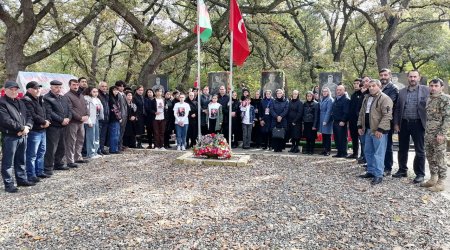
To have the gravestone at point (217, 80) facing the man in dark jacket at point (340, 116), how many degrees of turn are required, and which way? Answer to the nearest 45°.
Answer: approximately 45° to its left

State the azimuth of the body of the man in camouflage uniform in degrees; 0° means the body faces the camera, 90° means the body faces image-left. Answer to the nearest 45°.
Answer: approximately 45°

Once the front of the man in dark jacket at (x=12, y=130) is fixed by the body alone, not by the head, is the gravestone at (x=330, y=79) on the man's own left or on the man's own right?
on the man's own left

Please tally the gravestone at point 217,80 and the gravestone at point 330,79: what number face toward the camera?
2

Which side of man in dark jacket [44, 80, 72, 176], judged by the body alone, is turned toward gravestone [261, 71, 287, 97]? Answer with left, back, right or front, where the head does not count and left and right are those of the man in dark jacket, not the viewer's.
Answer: left

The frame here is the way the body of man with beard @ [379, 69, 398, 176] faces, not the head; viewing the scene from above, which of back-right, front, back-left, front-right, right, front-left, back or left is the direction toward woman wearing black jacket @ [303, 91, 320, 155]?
right

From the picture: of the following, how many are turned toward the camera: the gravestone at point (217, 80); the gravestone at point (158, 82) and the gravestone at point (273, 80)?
3

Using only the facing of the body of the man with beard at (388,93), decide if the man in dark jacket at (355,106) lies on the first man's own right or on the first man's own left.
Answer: on the first man's own right

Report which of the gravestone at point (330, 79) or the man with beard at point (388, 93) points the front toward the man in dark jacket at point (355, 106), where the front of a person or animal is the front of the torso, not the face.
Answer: the gravestone

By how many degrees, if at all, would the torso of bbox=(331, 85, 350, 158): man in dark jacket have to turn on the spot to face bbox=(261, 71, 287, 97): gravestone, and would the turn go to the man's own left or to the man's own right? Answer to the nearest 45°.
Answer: approximately 90° to the man's own right

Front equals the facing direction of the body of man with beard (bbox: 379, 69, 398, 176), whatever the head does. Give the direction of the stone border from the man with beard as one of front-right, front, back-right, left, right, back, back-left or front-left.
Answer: front-right

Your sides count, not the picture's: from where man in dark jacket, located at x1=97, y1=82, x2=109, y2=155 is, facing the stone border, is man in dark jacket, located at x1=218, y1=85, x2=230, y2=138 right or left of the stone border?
left

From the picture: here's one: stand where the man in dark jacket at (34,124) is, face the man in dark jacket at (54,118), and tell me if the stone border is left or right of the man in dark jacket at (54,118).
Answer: right

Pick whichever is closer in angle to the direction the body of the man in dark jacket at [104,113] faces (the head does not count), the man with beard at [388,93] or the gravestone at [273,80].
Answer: the man with beard

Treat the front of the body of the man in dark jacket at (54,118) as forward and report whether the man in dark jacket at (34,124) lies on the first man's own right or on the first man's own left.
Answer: on the first man's own right

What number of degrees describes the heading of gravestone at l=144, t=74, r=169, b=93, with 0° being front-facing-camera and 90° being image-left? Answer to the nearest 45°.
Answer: approximately 0°
